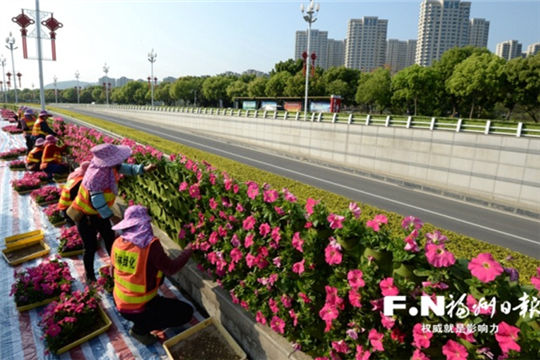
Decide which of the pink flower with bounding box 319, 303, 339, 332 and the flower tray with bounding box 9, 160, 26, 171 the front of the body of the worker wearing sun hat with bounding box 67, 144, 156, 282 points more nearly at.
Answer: the pink flower

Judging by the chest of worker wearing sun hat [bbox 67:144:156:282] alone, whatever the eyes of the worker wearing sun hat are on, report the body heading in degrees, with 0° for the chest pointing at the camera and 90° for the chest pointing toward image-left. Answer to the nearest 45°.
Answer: approximately 270°

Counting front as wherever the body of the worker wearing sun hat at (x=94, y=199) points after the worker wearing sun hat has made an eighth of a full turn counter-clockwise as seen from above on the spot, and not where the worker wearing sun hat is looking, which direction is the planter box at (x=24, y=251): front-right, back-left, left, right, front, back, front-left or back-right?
left

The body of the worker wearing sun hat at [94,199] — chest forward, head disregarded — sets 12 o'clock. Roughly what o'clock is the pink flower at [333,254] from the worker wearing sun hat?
The pink flower is roughly at 2 o'clock from the worker wearing sun hat.

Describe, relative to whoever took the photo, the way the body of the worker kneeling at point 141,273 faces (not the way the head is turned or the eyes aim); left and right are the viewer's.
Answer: facing away from the viewer and to the right of the viewer

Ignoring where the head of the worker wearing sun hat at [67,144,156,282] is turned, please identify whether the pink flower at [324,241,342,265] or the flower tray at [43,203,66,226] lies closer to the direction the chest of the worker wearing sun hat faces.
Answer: the pink flower

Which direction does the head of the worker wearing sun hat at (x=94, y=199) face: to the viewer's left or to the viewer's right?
to the viewer's right

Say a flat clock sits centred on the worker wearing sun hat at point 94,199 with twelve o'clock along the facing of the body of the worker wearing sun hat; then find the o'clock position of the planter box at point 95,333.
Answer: The planter box is roughly at 3 o'clock from the worker wearing sun hat.

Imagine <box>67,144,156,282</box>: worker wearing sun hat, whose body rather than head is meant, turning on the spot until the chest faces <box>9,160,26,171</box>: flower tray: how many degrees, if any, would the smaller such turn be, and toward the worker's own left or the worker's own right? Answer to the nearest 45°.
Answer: approximately 90° to the worker's own left

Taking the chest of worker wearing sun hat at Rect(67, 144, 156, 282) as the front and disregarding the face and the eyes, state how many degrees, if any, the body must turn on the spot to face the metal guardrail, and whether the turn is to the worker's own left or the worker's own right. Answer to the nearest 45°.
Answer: approximately 45° to the worker's own left
